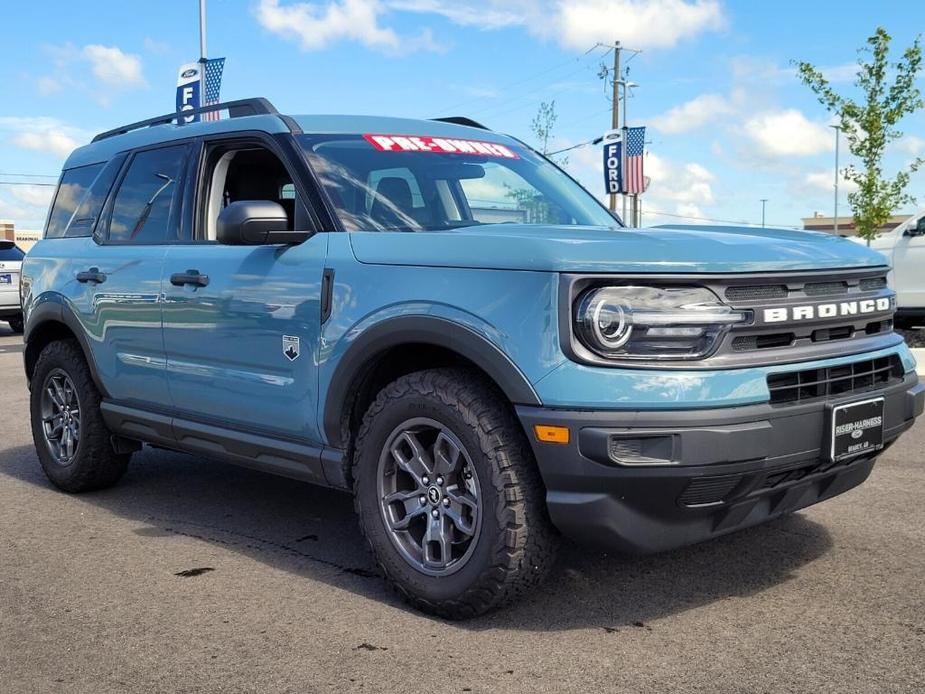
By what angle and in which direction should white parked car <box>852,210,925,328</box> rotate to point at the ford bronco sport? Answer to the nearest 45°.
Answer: approximately 90° to its left

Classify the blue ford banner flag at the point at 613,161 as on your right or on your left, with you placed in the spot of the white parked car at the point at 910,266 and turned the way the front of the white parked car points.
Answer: on your right

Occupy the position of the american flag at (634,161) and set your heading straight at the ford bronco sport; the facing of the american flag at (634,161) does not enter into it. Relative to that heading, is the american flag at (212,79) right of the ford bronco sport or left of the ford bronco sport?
right

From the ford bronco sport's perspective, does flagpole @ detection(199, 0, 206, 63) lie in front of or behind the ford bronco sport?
behind

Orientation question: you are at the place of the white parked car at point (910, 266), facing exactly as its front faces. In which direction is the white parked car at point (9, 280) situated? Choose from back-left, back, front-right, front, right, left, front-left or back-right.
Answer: front

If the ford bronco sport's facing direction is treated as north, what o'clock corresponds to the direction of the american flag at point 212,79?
The american flag is roughly at 7 o'clock from the ford bronco sport.

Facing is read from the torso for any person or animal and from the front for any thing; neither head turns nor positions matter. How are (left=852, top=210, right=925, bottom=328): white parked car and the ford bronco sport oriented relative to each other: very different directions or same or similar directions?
very different directions

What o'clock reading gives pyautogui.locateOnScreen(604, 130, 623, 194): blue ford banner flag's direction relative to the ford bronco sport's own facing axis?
The blue ford banner flag is roughly at 8 o'clock from the ford bronco sport.

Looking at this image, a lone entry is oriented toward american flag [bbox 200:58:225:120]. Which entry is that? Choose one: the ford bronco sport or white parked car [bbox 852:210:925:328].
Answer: the white parked car

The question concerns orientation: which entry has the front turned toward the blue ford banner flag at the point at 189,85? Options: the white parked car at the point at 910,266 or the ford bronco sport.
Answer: the white parked car

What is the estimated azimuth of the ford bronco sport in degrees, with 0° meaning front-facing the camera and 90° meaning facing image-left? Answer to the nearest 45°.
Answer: approximately 315°

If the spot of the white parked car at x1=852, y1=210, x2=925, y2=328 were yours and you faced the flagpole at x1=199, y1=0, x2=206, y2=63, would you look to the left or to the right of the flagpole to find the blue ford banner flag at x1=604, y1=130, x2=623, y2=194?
right

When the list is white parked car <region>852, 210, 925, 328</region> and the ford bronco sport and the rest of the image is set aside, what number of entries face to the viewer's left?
1

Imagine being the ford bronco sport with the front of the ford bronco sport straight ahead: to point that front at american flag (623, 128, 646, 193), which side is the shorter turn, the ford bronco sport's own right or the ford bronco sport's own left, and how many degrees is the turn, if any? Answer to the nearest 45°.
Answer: approximately 135° to the ford bronco sport's own left

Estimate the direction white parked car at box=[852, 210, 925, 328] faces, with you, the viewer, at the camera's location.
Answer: facing to the left of the viewer

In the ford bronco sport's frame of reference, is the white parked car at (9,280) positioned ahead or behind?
behind
